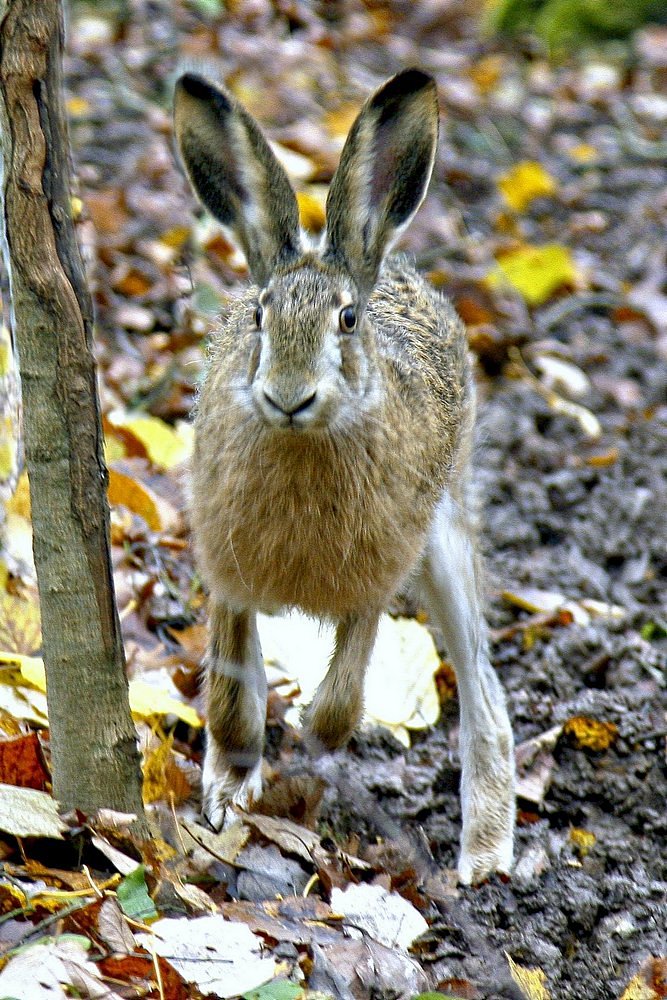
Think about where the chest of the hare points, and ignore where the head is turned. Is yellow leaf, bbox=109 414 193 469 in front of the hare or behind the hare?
behind

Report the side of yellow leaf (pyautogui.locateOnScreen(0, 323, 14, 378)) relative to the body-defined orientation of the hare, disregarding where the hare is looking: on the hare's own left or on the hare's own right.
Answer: on the hare's own right

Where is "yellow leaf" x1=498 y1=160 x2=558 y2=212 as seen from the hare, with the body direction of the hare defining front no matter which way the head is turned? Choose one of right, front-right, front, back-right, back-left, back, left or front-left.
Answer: back

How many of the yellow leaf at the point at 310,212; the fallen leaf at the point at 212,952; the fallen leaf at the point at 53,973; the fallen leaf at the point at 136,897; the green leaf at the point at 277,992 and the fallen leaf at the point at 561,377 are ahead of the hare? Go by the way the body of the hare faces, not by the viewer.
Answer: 4

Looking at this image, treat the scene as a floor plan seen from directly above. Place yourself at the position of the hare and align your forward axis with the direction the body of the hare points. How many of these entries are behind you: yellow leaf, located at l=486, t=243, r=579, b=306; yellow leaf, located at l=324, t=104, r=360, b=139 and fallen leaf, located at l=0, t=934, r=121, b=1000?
2

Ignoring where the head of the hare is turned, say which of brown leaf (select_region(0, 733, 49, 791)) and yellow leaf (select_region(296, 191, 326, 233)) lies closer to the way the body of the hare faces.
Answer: the brown leaf

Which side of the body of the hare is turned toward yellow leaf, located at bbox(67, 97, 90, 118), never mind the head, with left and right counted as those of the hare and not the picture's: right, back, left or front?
back

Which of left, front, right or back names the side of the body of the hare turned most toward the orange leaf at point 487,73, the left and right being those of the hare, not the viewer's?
back

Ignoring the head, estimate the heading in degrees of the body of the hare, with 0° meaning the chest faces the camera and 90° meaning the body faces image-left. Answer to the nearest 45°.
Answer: approximately 0°

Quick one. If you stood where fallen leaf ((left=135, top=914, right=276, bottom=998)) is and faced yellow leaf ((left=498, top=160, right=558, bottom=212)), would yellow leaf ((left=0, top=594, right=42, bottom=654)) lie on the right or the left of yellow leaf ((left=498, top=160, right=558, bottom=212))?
left

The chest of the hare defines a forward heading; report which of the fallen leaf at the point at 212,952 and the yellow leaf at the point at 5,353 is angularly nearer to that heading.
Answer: the fallen leaf

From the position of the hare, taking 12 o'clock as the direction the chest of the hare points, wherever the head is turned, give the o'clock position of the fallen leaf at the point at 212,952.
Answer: The fallen leaf is roughly at 12 o'clock from the hare.
